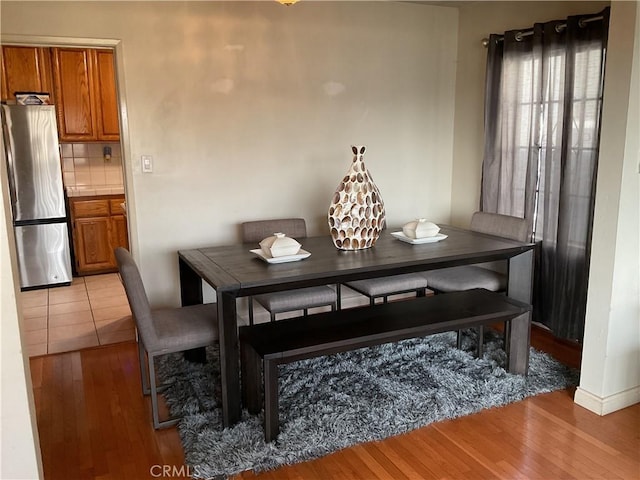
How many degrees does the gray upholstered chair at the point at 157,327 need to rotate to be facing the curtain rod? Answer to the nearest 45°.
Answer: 0° — it already faces it

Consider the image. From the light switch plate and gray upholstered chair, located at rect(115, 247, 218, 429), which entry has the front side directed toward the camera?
the light switch plate

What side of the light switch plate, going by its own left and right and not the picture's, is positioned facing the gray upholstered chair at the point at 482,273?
left

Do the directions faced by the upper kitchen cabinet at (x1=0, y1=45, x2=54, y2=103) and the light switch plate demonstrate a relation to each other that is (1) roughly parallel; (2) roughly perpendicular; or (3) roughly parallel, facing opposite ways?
roughly parallel

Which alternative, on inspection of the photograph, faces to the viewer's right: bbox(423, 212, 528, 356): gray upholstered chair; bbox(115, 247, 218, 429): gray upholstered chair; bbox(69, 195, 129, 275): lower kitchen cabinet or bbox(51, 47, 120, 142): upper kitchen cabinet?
bbox(115, 247, 218, 429): gray upholstered chair

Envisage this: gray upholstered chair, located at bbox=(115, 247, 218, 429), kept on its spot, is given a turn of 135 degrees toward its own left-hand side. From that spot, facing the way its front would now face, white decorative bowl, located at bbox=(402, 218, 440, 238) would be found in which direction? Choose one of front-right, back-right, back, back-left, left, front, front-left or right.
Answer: back-right

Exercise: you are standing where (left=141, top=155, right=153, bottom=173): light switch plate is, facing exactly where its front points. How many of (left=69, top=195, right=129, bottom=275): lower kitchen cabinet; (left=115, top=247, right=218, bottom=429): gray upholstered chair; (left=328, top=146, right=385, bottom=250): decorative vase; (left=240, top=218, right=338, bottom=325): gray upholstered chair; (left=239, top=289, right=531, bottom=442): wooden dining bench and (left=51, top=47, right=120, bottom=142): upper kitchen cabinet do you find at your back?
2

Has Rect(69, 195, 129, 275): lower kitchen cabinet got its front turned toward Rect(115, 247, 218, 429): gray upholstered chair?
yes

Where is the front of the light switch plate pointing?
toward the camera

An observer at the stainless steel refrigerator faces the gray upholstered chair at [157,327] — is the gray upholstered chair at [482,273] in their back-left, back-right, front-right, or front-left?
front-left

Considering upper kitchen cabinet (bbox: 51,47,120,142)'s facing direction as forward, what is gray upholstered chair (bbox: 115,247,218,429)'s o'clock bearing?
The gray upholstered chair is roughly at 12 o'clock from the upper kitchen cabinet.

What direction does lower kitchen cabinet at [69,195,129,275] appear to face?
toward the camera

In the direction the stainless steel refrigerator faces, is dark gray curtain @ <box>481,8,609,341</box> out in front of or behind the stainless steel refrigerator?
in front

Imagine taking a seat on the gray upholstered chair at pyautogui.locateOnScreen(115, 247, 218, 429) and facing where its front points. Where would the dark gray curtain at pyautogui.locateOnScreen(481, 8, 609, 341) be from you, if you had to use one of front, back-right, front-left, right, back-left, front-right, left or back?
front

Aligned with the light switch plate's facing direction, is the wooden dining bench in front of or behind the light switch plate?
in front

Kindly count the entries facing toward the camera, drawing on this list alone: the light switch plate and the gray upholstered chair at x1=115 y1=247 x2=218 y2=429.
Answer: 1

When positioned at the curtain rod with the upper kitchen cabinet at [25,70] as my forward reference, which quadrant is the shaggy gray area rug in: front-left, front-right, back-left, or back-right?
front-left

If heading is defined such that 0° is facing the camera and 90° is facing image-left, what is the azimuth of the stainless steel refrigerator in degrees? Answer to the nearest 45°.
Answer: approximately 0°

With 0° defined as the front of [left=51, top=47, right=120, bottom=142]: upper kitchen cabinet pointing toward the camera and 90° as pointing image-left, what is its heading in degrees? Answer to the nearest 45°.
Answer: approximately 0°
